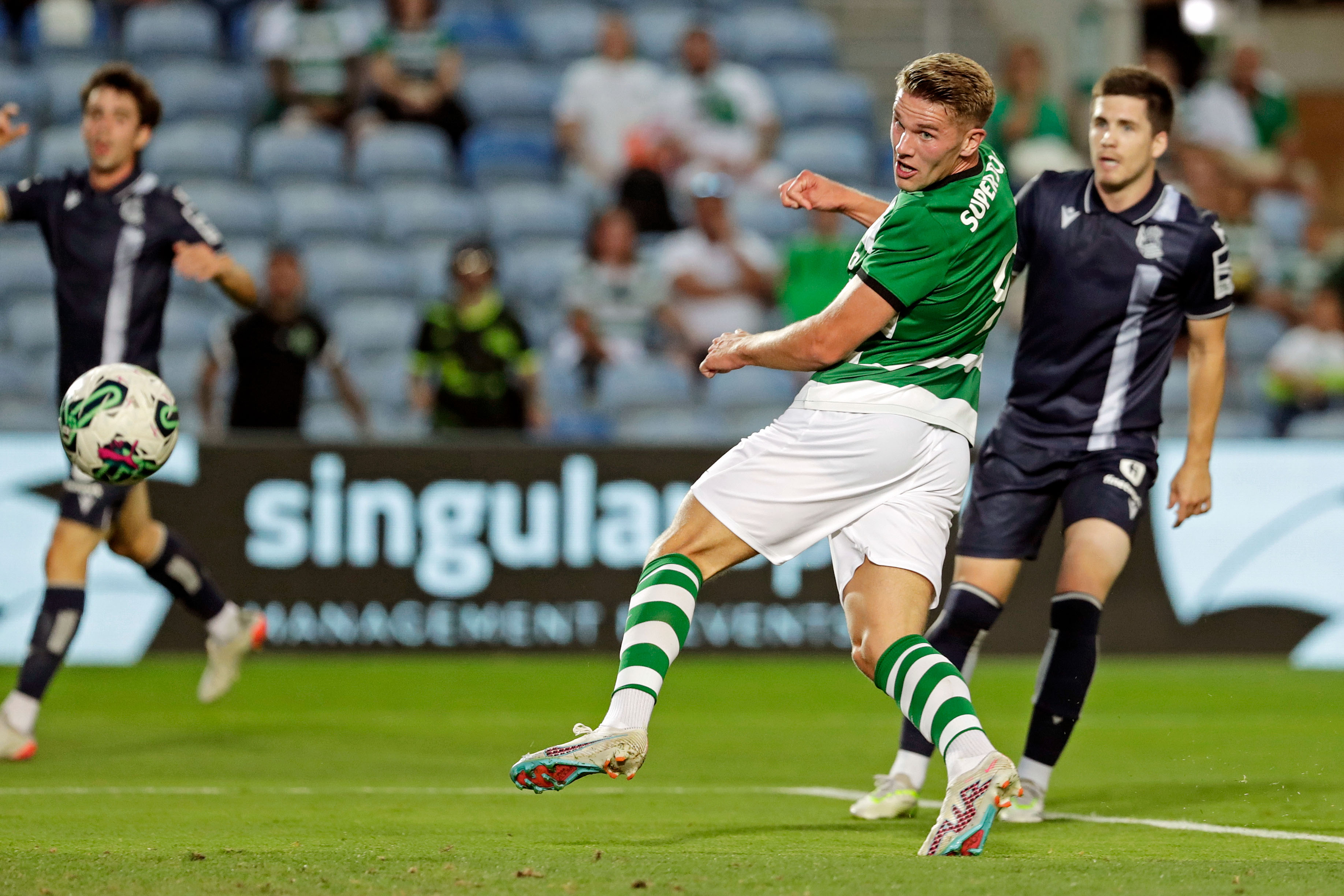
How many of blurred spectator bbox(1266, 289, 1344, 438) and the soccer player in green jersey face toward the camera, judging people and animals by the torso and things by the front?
1

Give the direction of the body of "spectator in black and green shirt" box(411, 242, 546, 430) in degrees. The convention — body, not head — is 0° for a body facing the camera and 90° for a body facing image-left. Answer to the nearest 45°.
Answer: approximately 0°

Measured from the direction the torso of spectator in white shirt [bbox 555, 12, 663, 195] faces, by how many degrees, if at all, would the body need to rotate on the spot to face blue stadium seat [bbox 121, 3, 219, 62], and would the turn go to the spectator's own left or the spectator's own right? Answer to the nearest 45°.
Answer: approximately 90° to the spectator's own right

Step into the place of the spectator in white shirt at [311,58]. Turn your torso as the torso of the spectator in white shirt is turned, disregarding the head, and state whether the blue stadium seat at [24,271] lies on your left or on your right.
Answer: on your right

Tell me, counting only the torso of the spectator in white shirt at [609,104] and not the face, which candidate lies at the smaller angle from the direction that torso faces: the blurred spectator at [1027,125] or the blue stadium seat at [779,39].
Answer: the blurred spectator

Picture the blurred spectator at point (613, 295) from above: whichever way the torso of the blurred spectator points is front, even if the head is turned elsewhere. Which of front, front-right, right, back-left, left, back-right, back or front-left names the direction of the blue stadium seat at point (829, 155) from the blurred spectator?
back-left

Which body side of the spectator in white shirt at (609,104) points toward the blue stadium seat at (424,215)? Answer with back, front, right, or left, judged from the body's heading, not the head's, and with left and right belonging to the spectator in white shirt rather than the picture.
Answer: right

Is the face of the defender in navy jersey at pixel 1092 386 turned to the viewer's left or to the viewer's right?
to the viewer's left

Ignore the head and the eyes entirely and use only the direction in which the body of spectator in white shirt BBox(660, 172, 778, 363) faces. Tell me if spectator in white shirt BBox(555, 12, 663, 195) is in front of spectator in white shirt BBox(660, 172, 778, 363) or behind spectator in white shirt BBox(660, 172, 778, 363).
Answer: behind

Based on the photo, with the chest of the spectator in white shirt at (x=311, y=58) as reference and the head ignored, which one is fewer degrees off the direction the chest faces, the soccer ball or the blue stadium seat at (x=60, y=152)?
the soccer ball

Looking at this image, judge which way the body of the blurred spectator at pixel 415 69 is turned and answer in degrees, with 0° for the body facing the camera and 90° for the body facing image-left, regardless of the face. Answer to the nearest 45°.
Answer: approximately 0°

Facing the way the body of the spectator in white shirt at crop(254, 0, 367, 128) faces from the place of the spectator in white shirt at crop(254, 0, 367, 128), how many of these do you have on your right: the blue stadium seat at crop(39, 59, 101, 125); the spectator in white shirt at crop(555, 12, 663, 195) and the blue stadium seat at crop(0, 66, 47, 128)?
2

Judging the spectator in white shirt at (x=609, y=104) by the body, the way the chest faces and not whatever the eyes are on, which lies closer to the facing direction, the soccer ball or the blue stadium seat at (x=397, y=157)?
the soccer ball
